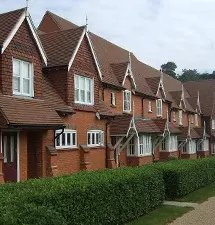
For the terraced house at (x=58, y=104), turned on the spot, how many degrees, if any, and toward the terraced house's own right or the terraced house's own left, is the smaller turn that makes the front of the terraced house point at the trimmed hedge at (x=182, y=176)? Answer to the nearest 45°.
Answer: approximately 45° to the terraced house's own left

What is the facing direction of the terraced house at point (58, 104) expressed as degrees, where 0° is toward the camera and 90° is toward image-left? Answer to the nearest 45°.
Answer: approximately 315°
